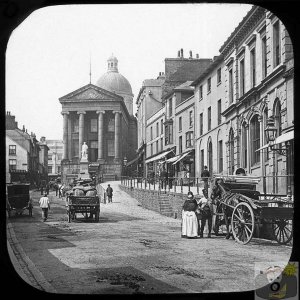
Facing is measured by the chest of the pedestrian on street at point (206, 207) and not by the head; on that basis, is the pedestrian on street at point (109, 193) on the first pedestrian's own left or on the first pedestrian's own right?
on the first pedestrian's own right

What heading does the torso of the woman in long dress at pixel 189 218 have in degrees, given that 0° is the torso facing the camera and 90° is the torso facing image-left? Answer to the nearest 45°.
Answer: approximately 0°

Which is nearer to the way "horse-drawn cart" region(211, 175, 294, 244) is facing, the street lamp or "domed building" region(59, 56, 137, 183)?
the domed building
